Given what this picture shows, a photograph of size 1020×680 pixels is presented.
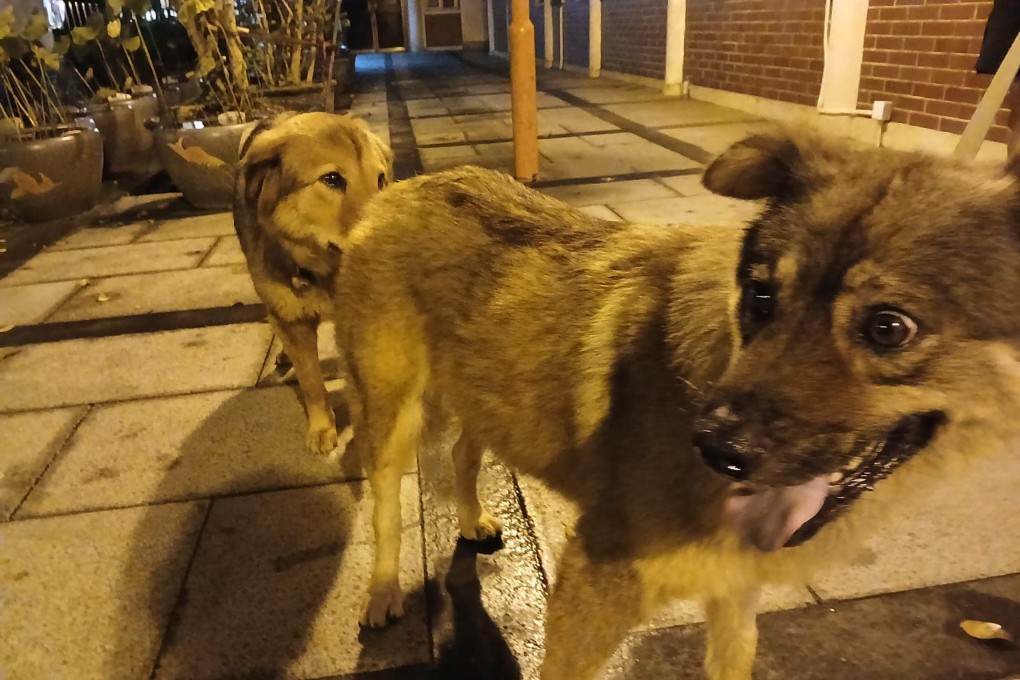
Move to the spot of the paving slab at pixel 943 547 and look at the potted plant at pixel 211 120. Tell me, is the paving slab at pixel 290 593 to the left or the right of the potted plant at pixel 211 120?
left

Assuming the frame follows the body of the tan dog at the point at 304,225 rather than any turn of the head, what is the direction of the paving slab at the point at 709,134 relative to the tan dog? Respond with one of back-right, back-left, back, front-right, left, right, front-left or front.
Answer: left

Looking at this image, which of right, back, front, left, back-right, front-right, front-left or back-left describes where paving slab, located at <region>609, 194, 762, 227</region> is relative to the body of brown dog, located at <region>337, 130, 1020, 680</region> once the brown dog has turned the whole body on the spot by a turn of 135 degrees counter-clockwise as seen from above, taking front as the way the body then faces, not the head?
front

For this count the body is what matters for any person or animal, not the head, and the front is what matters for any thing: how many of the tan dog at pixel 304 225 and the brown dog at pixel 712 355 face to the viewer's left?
0

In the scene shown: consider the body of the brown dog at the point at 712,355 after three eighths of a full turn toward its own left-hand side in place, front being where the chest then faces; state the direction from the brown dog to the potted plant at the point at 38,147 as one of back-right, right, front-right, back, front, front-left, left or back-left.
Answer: front-left

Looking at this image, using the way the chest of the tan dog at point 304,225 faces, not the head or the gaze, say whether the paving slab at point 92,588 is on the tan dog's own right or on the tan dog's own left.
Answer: on the tan dog's own right

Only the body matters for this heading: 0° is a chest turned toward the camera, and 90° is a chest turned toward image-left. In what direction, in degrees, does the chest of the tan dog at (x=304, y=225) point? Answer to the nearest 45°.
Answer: approximately 315°

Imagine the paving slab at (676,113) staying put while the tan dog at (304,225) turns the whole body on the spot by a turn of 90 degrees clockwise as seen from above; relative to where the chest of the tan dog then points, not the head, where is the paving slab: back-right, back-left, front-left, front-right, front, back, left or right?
back

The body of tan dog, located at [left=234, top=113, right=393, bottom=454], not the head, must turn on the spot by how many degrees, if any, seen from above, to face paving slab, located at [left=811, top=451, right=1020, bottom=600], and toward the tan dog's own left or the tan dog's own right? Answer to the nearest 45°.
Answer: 0° — it already faces it

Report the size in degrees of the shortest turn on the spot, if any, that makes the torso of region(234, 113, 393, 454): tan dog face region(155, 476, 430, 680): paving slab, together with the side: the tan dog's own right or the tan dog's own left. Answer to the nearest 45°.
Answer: approximately 45° to the tan dog's own right

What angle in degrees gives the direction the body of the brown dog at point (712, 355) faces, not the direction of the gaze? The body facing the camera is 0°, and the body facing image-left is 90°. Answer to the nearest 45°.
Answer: approximately 315°

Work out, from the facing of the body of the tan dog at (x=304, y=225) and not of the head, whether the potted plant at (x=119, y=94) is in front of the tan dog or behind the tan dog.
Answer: behind

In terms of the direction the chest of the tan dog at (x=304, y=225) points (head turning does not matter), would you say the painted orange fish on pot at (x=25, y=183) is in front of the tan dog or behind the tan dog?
behind
